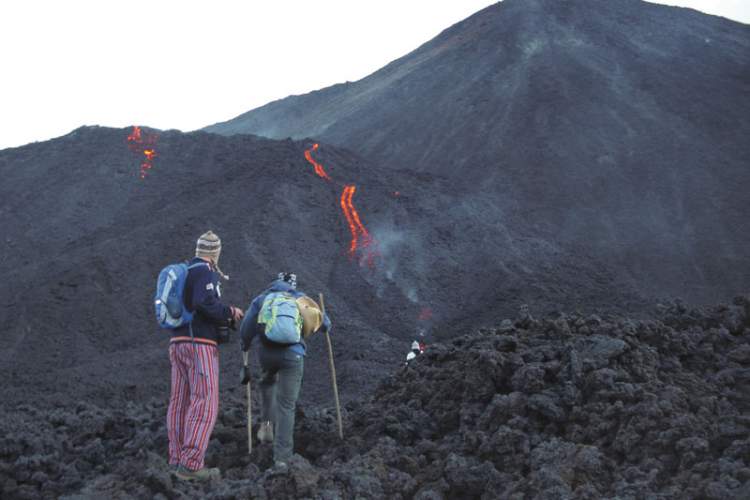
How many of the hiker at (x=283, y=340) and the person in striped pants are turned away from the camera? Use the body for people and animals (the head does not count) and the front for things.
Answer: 1

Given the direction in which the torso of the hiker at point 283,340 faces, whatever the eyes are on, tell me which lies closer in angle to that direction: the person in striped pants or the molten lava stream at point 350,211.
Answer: the molten lava stream

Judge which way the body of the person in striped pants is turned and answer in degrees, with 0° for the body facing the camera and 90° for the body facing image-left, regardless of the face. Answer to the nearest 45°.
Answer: approximately 270°

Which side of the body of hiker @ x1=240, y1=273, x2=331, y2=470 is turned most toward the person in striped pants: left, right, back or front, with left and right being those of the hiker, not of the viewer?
left

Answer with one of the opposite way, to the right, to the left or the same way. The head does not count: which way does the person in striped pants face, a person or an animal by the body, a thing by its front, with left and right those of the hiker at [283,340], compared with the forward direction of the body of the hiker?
to the right

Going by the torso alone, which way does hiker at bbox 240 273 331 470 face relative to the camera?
away from the camera

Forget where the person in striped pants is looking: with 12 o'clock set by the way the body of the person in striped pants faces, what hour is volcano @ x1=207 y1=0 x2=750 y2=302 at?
The volcano is roughly at 10 o'clock from the person in striped pants.

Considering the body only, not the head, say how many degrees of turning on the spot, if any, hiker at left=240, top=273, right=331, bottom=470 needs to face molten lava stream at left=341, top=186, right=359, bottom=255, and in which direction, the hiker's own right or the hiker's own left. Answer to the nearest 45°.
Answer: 0° — they already face it

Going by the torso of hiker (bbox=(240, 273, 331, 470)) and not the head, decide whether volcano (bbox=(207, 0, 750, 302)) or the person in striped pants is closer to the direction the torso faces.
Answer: the volcano
